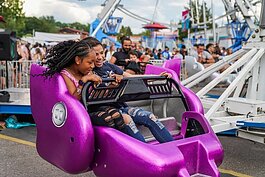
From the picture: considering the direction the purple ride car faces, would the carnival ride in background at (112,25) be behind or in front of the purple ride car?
behind

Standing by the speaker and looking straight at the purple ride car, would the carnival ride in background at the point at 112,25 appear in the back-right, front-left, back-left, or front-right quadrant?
back-left
